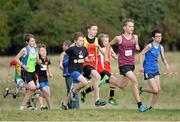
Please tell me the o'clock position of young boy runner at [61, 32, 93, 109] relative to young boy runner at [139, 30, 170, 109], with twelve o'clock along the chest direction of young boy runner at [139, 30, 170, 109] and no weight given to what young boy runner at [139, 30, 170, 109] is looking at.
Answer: young boy runner at [61, 32, 93, 109] is roughly at 4 o'clock from young boy runner at [139, 30, 170, 109].

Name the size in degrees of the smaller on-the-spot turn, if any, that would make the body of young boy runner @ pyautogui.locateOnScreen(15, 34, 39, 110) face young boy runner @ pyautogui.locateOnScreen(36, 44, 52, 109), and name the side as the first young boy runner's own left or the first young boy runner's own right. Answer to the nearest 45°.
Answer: approximately 90° to the first young boy runner's own left

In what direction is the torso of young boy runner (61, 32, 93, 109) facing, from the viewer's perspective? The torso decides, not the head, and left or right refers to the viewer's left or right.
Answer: facing the viewer and to the right of the viewer

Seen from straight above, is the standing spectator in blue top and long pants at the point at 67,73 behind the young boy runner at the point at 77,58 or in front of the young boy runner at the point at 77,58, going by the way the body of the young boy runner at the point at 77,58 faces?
behind

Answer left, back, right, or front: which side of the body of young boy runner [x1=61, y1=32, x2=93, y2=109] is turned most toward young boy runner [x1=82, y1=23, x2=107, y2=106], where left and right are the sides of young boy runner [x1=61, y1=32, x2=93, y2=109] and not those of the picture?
left

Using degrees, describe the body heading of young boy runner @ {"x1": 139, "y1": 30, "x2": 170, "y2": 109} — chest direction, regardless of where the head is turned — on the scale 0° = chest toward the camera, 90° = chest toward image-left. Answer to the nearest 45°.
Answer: approximately 315°

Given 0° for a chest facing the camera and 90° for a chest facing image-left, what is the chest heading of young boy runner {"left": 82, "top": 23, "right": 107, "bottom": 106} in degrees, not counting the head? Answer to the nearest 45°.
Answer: approximately 315°
